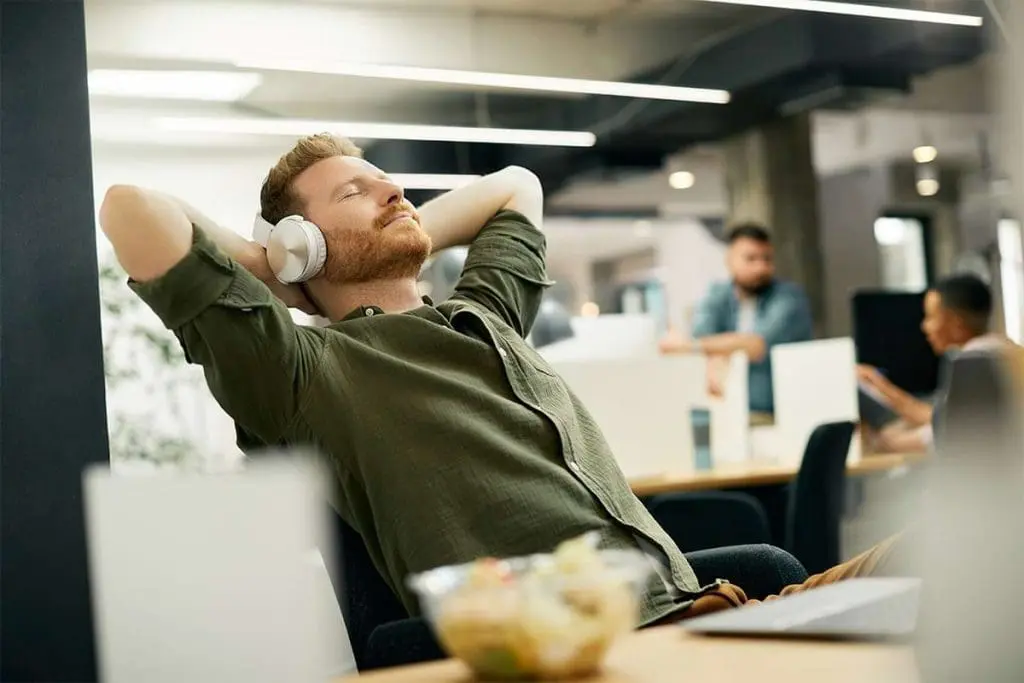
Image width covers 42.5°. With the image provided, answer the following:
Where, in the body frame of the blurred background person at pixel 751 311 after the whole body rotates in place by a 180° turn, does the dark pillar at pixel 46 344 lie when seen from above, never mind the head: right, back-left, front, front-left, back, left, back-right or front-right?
back

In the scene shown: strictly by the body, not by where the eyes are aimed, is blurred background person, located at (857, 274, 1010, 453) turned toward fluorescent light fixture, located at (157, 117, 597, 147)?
yes

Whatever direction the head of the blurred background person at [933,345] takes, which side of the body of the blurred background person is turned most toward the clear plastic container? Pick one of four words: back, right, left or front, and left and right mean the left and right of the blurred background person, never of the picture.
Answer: left

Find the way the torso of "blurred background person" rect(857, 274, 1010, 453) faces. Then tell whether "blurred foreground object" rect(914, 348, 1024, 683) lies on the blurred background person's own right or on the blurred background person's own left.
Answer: on the blurred background person's own left

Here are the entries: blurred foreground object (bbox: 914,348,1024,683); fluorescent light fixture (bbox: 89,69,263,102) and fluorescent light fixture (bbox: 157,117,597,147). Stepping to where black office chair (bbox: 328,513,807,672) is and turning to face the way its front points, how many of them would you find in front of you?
1

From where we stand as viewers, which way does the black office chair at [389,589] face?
facing the viewer and to the right of the viewer

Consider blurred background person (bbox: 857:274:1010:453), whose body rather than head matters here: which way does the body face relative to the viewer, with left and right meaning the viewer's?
facing to the left of the viewer

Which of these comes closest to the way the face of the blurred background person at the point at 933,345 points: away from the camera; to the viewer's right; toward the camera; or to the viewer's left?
to the viewer's left

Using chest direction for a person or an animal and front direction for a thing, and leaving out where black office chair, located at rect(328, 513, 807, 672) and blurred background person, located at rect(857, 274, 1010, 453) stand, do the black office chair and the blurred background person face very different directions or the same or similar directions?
very different directions

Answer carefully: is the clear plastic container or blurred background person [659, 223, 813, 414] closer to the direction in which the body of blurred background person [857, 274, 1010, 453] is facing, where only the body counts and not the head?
the blurred background person

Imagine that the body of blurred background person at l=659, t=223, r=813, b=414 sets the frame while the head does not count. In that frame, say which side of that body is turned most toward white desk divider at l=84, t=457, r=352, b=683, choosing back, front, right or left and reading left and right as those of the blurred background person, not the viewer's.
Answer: front

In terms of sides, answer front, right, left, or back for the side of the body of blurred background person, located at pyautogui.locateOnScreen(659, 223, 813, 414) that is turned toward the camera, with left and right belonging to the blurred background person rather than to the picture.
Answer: front

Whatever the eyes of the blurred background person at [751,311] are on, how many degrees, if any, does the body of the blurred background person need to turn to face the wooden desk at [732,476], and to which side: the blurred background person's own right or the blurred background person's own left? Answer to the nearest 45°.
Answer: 0° — they already face it

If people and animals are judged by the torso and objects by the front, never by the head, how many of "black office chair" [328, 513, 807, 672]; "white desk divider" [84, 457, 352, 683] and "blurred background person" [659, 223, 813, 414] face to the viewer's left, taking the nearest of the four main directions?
0
